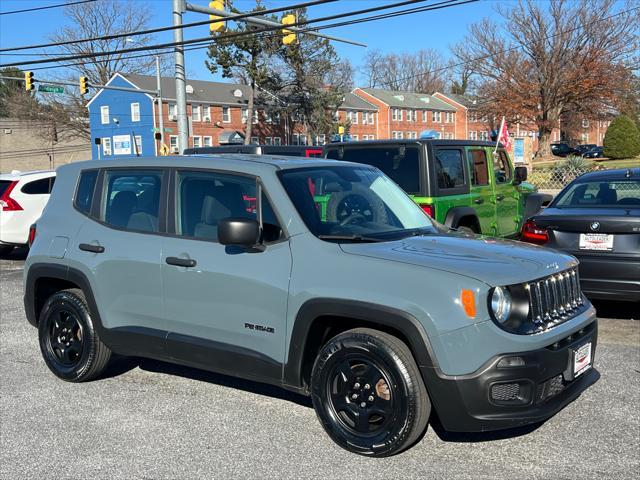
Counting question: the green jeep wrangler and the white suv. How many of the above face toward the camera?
0

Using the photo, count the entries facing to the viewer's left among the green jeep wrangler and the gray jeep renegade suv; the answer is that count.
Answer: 0

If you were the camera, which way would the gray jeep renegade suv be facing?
facing the viewer and to the right of the viewer

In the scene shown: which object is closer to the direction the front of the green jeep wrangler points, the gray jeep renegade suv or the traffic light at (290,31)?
the traffic light

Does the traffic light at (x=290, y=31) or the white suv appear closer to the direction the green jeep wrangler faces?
the traffic light

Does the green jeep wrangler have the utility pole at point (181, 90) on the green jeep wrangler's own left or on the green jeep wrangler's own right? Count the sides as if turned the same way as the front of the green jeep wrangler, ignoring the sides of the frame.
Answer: on the green jeep wrangler's own left

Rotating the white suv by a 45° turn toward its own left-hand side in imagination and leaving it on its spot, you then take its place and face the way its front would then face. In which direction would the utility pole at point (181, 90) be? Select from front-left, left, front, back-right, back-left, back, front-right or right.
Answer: front-right

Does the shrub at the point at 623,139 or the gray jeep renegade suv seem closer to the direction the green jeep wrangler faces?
the shrub

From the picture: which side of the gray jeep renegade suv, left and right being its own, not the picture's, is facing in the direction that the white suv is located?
back

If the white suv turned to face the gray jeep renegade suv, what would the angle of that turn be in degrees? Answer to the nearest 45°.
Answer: approximately 135° to its right

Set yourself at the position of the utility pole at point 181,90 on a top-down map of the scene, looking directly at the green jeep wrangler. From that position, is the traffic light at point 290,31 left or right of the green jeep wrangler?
left

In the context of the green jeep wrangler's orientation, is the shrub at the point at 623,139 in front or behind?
in front

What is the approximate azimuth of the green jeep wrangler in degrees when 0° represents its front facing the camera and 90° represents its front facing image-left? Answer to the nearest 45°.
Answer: approximately 225°
